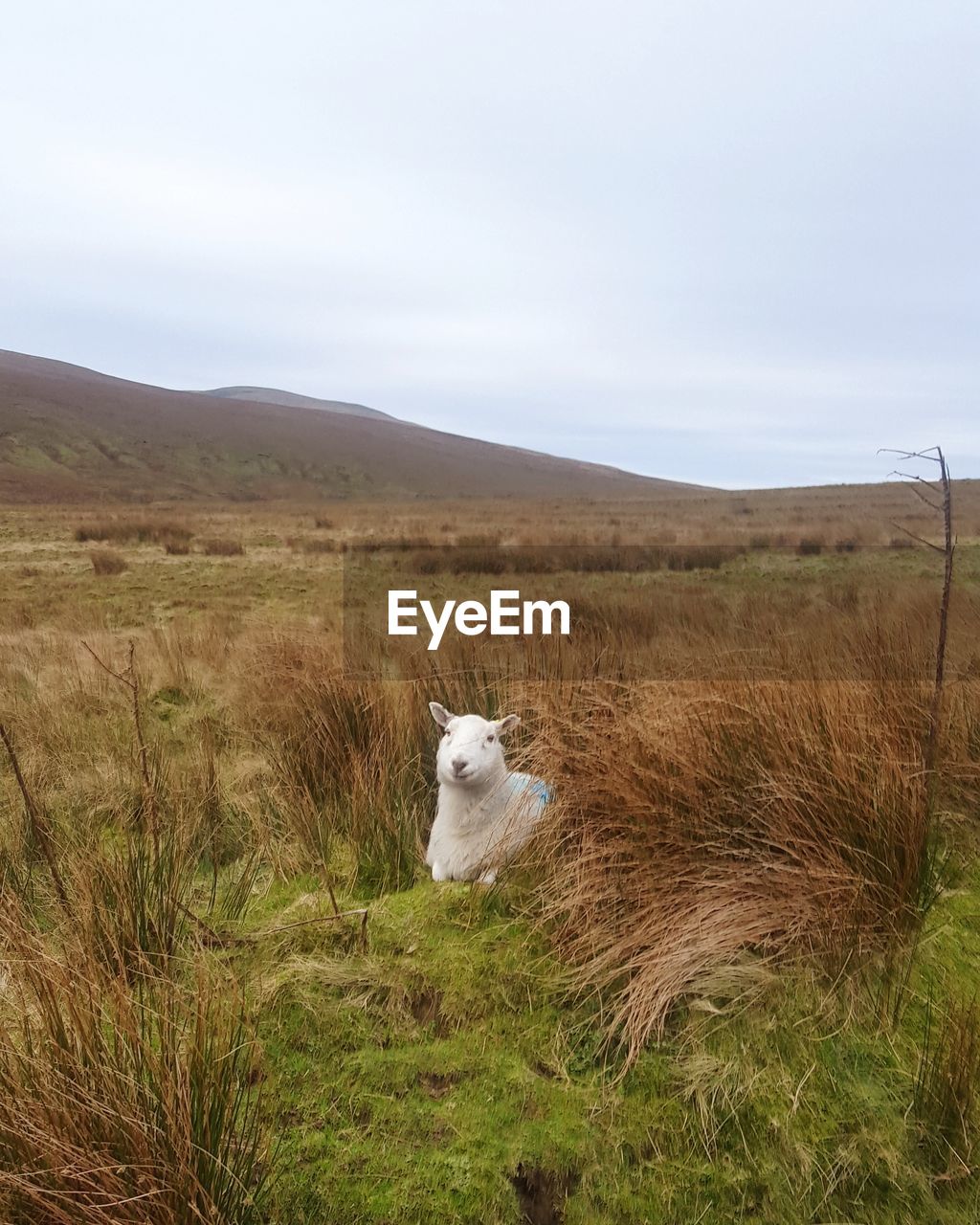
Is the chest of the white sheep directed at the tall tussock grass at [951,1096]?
no

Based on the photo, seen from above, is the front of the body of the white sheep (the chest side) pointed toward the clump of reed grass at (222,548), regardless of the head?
no

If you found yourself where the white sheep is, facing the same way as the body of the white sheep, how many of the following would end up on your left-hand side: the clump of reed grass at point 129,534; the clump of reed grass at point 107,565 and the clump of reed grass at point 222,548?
0

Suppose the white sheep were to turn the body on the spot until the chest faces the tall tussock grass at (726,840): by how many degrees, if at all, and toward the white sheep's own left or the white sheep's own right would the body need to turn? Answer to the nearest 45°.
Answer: approximately 90° to the white sheep's own left

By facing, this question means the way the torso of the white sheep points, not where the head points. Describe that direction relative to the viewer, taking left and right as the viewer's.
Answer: facing the viewer and to the left of the viewer

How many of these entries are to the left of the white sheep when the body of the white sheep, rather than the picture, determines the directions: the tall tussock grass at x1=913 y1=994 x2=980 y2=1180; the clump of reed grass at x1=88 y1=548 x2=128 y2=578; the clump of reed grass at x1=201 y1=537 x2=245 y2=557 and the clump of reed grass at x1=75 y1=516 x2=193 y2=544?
1

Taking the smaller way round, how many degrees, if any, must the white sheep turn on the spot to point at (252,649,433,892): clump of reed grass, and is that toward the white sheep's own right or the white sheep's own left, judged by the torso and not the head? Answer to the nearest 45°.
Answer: approximately 90° to the white sheep's own right

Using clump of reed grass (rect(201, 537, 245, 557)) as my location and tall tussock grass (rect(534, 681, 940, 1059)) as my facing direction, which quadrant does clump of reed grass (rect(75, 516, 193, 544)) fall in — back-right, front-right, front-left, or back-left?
back-right

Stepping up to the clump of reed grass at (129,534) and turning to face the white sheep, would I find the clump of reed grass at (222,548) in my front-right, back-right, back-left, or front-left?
front-left

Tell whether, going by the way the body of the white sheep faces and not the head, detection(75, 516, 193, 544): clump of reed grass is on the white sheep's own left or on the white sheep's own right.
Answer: on the white sheep's own right

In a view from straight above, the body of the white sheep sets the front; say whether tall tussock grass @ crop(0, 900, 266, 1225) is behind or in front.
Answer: in front
